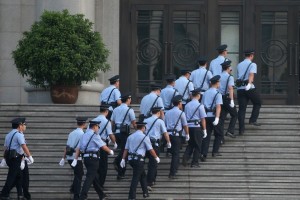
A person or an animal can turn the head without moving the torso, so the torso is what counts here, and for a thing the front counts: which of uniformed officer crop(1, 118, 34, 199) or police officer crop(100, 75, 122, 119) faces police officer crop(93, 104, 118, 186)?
the uniformed officer

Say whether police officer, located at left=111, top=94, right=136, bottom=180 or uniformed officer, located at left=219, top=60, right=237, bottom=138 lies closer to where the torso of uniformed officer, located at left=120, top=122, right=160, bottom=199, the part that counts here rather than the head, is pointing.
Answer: the uniformed officer

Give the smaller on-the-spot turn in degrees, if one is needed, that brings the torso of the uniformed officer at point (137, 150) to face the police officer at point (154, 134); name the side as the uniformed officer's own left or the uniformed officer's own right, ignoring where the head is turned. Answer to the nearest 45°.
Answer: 0° — they already face them

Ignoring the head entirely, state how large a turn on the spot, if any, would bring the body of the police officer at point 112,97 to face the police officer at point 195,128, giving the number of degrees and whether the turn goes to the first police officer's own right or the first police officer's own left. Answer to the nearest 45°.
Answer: approximately 90° to the first police officer's own right

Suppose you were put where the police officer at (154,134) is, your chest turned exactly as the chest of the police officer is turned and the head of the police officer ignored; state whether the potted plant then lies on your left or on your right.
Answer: on your left

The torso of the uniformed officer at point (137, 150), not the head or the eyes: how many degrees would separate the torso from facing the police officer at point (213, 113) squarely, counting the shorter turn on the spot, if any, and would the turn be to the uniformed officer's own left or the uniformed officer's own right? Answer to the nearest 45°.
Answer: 0° — they already face them

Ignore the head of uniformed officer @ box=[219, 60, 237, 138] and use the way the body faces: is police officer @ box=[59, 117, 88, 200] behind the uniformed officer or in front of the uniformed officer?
behind
